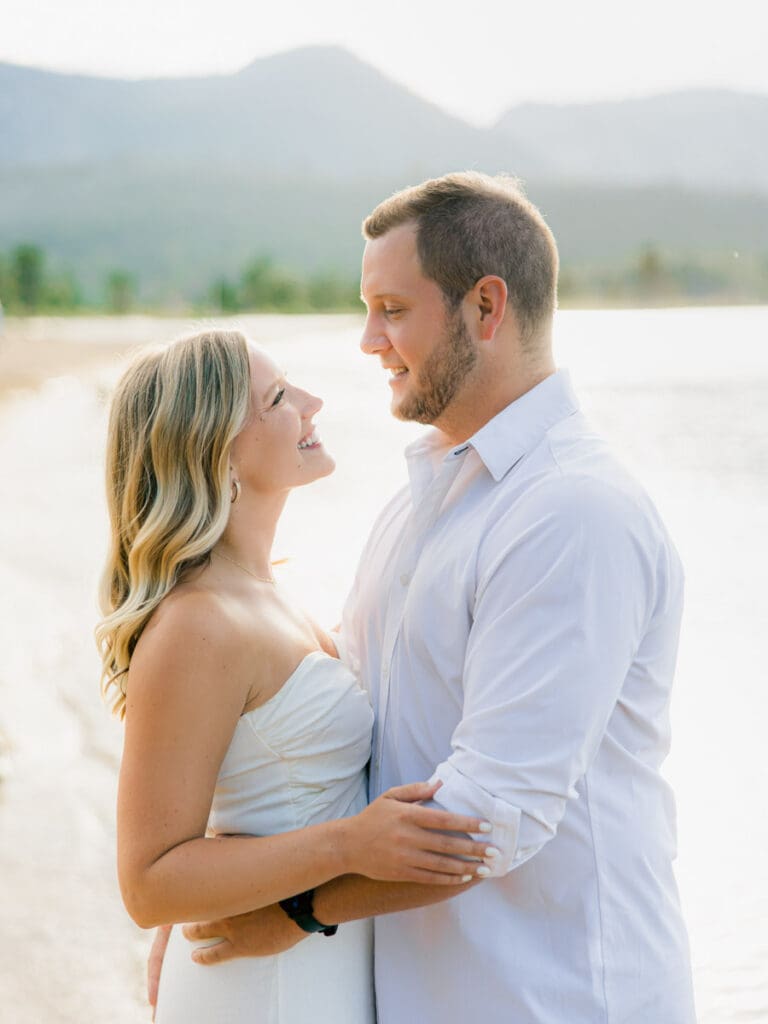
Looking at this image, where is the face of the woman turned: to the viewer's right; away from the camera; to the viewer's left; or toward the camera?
to the viewer's right

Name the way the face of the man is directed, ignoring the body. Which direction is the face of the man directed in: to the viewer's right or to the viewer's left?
to the viewer's left

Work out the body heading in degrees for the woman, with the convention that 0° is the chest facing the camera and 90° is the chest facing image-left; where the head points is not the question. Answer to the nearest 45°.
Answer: approximately 270°
